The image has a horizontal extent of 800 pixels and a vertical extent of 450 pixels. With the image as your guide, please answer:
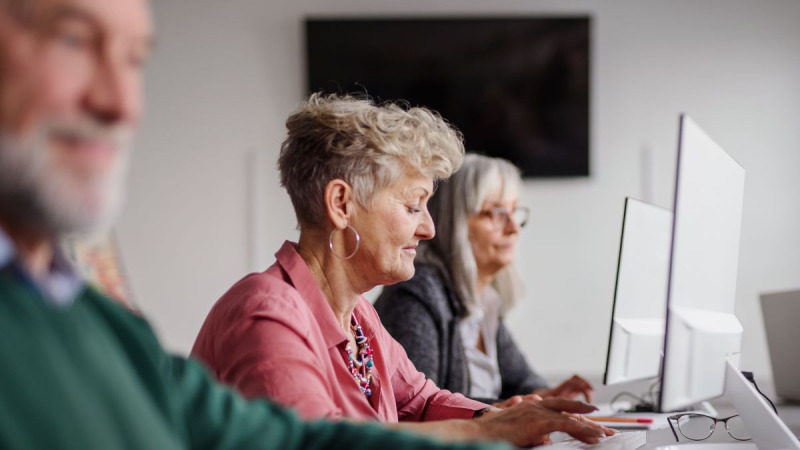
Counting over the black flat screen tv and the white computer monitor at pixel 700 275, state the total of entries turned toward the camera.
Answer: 1

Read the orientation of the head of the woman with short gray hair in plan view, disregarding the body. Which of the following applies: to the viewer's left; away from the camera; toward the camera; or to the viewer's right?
to the viewer's right

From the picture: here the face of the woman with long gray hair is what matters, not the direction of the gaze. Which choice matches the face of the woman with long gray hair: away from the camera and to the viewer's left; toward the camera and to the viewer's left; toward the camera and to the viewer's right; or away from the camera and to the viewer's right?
toward the camera and to the viewer's right

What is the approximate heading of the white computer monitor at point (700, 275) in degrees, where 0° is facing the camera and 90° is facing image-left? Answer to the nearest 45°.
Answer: approximately 90°

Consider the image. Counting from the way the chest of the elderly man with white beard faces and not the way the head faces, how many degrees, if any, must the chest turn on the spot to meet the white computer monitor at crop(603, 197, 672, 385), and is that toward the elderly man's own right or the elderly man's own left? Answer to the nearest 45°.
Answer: approximately 90° to the elderly man's own left

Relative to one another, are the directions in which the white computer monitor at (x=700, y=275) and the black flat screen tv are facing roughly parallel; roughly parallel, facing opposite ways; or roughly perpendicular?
roughly perpendicular

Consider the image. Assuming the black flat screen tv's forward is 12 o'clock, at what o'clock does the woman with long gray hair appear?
The woman with long gray hair is roughly at 12 o'clock from the black flat screen tv.

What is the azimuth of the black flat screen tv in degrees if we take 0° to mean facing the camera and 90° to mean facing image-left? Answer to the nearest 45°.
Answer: approximately 0°
